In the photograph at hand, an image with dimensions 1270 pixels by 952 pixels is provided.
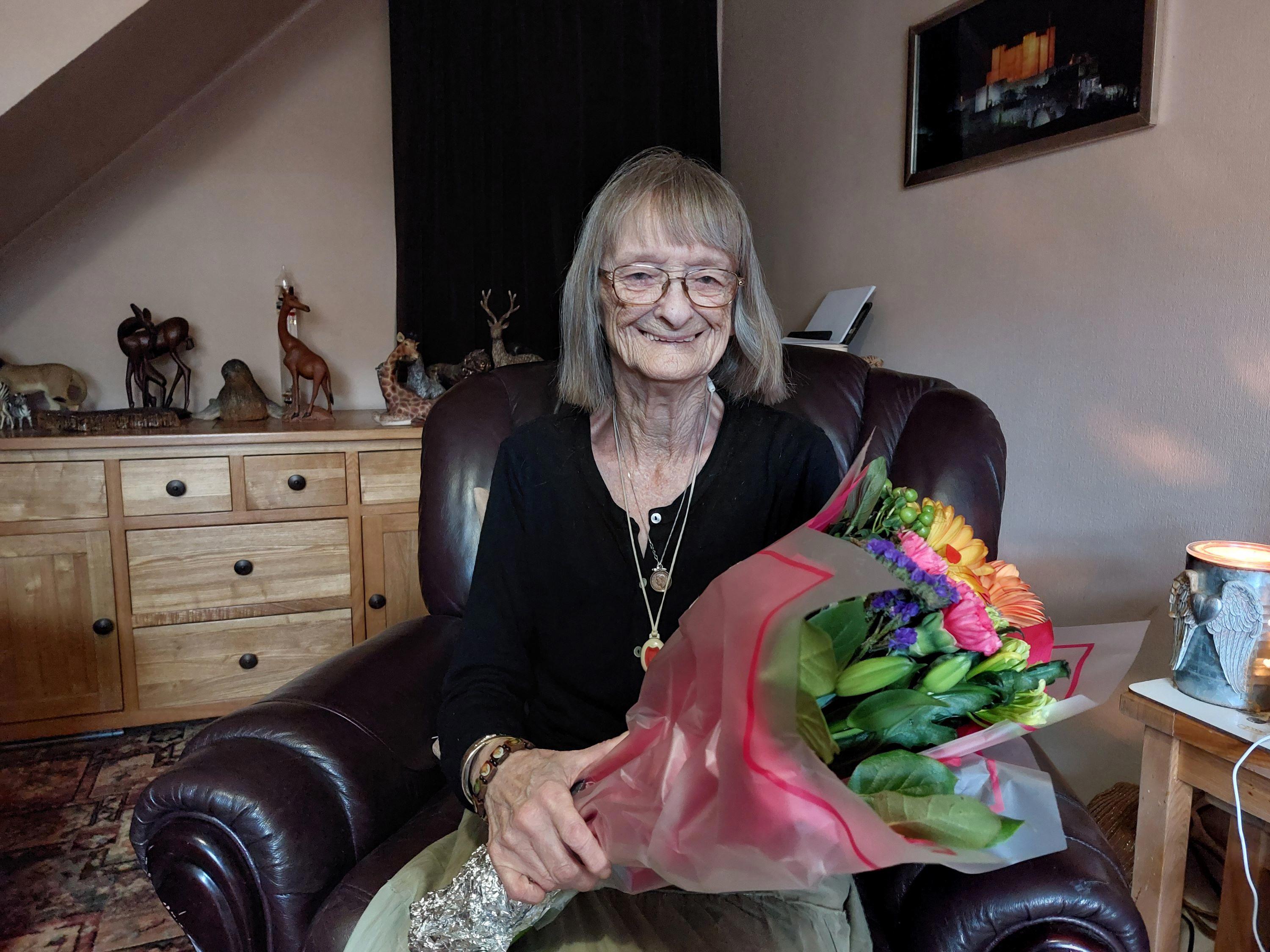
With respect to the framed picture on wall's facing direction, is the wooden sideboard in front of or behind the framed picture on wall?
in front

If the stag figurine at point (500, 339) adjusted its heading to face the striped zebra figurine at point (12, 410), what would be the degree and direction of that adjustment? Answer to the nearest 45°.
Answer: approximately 45° to its right

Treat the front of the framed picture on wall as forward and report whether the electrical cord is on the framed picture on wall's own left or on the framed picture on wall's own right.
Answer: on the framed picture on wall's own left

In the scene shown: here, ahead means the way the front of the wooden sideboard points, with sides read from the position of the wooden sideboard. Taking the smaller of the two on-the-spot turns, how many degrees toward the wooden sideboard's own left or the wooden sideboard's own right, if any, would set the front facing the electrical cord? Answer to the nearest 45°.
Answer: approximately 45° to the wooden sideboard's own left

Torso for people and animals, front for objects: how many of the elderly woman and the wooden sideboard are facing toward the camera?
2

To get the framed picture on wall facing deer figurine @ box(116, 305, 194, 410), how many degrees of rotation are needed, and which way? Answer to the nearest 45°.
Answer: approximately 45° to its right

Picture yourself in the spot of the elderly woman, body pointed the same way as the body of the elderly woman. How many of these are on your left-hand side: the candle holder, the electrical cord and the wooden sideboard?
2

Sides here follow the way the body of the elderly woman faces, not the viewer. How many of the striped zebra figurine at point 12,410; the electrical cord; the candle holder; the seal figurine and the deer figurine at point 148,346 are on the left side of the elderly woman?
2

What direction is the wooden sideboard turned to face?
toward the camera

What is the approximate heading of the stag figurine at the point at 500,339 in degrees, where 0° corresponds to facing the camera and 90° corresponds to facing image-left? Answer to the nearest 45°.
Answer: approximately 45°

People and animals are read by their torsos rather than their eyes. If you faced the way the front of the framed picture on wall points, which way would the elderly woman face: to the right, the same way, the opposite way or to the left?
to the left

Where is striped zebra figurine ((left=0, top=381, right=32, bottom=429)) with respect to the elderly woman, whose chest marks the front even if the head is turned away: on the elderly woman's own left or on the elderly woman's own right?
on the elderly woman's own right

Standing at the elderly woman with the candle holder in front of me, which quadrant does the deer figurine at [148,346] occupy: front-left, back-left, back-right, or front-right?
back-left

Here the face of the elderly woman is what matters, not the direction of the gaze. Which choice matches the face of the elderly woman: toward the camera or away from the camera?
toward the camera
